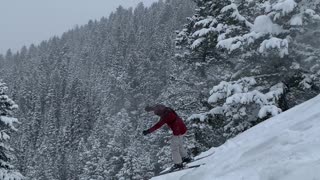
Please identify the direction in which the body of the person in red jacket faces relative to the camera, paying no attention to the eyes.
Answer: to the viewer's left

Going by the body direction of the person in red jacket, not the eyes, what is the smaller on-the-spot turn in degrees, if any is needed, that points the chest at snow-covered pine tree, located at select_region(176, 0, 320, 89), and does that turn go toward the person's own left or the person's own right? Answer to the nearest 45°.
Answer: approximately 135° to the person's own right

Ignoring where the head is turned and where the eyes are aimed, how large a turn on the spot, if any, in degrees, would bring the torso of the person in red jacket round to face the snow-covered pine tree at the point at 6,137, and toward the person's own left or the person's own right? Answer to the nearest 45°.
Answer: approximately 45° to the person's own right
